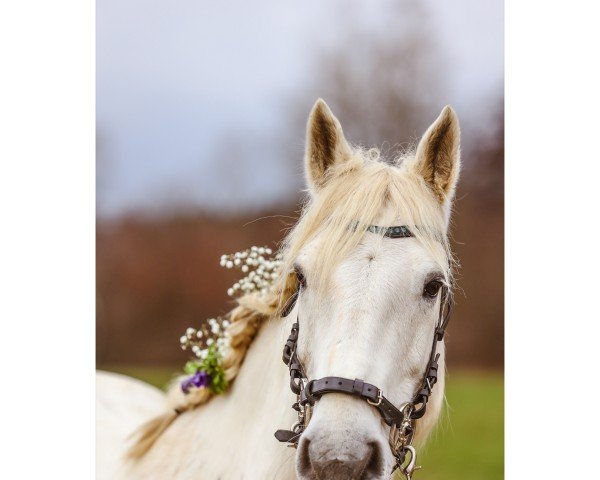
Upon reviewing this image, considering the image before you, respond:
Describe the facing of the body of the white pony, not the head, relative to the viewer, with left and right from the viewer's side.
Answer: facing the viewer and to the right of the viewer
